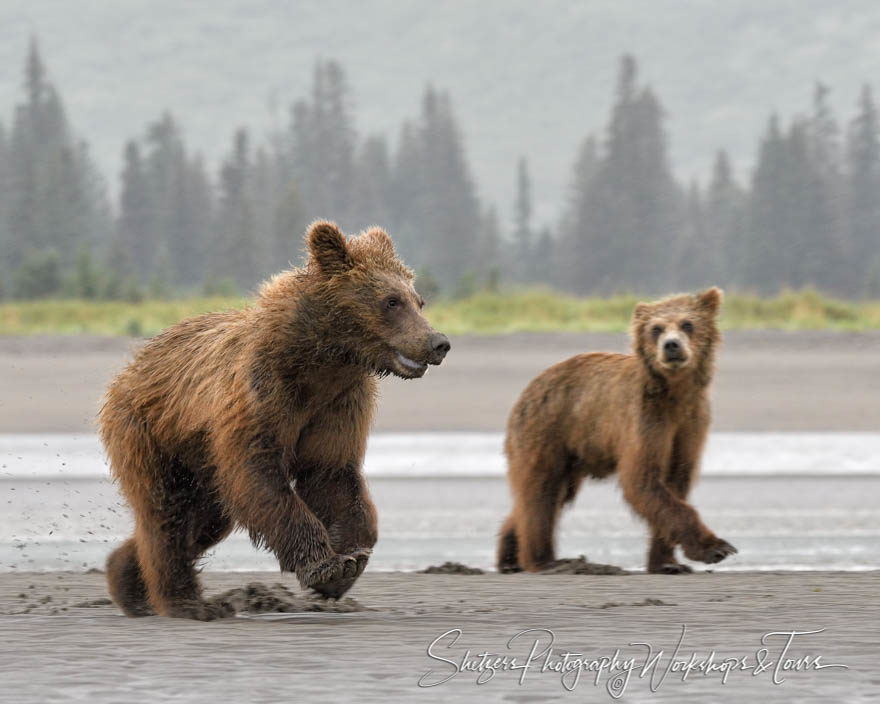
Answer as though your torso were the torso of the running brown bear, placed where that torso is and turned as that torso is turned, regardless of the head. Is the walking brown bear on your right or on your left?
on your left

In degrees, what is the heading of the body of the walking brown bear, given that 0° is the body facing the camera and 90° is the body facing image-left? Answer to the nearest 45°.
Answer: approximately 315°

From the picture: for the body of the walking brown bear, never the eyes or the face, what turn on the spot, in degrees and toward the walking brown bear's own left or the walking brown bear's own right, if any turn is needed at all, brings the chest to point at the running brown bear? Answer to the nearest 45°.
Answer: approximately 90° to the walking brown bear's own right

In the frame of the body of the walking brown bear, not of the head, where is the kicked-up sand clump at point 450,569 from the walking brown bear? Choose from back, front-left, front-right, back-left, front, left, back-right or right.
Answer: right

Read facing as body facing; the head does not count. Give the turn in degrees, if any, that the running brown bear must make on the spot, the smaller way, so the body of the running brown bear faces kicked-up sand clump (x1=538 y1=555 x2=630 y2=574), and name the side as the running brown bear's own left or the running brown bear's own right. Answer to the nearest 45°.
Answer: approximately 90° to the running brown bear's own left

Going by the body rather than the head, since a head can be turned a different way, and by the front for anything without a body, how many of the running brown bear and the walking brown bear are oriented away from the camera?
0
